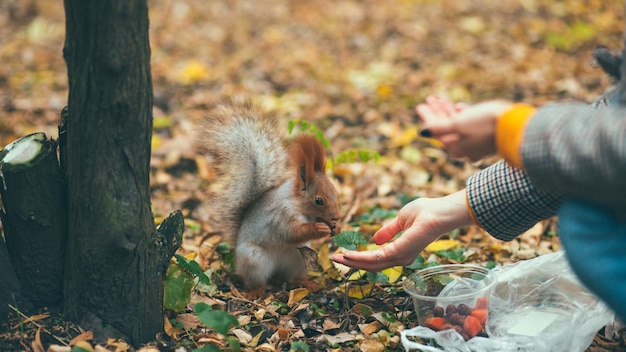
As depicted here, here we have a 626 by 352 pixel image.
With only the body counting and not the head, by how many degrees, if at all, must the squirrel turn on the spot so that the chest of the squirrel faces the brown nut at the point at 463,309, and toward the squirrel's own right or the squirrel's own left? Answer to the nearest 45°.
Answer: approximately 45° to the squirrel's own right

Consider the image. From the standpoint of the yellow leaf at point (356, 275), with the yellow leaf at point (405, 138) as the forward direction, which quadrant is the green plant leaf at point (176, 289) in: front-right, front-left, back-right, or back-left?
back-left

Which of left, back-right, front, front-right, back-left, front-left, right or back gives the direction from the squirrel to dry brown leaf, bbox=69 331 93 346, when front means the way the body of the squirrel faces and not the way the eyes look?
back-right

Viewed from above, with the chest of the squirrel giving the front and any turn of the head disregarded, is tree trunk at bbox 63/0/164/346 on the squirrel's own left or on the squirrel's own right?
on the squirrel's own right

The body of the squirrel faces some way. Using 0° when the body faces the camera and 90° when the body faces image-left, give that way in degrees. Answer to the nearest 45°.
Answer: approximately 270°

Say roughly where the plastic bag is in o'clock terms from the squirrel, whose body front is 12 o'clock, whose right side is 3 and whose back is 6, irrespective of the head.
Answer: The plastic bag is roughly at 1 o'clock from the squirrel.
